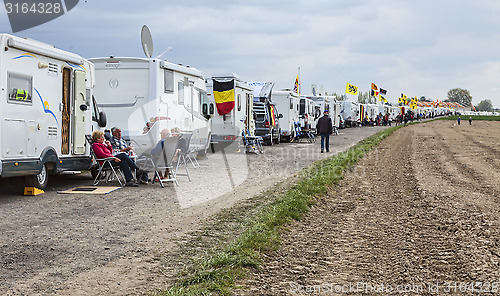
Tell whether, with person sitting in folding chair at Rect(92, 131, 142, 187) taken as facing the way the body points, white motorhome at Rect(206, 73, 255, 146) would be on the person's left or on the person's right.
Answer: on the person's left

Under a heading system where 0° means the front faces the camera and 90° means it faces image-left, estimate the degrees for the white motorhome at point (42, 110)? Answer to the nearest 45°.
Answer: approximately 225°

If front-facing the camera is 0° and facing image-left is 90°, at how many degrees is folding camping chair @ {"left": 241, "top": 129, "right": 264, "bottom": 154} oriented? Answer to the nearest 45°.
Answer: approximately 270°

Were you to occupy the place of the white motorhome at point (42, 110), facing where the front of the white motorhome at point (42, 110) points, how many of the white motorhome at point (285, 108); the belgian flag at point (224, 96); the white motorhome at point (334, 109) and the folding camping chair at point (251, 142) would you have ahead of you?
4

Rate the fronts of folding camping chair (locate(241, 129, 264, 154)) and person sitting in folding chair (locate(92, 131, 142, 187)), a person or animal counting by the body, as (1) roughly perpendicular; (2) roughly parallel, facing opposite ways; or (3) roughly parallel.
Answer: roughly parallel

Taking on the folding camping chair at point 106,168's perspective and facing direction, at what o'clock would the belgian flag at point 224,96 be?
The belgian flag is roughly at 10 o'clock from the folding camping chair.

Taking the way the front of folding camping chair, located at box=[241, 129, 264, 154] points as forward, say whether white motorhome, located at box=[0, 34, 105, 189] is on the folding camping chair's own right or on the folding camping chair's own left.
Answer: on the folding camping chair's own right

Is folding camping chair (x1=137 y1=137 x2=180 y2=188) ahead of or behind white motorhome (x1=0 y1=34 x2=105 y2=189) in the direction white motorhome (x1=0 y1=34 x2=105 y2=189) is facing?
ahead

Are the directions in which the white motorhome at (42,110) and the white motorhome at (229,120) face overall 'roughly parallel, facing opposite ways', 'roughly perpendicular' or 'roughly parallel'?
roughly parallel

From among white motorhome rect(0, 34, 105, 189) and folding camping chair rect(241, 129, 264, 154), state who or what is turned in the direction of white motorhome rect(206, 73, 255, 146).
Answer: white motorhome rect(0, 34, 105, 189)

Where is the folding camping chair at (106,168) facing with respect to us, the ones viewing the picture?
facing to the right of the viewer

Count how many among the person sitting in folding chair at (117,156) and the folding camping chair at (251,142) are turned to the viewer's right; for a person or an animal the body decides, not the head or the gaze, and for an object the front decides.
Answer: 2

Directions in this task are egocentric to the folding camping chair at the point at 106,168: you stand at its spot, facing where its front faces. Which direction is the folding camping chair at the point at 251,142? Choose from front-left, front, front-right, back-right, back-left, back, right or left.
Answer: front-left

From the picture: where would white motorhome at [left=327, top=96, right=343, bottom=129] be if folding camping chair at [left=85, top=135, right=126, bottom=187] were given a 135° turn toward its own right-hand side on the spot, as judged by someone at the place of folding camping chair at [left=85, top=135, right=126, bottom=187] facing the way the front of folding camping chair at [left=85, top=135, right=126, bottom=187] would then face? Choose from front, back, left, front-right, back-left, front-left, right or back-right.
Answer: back

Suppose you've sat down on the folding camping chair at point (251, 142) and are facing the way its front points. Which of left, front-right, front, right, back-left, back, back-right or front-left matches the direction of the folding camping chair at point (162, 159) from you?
right

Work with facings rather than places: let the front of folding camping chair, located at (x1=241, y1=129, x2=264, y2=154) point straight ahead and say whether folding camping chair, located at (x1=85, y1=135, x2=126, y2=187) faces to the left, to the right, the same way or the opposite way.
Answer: the same way
